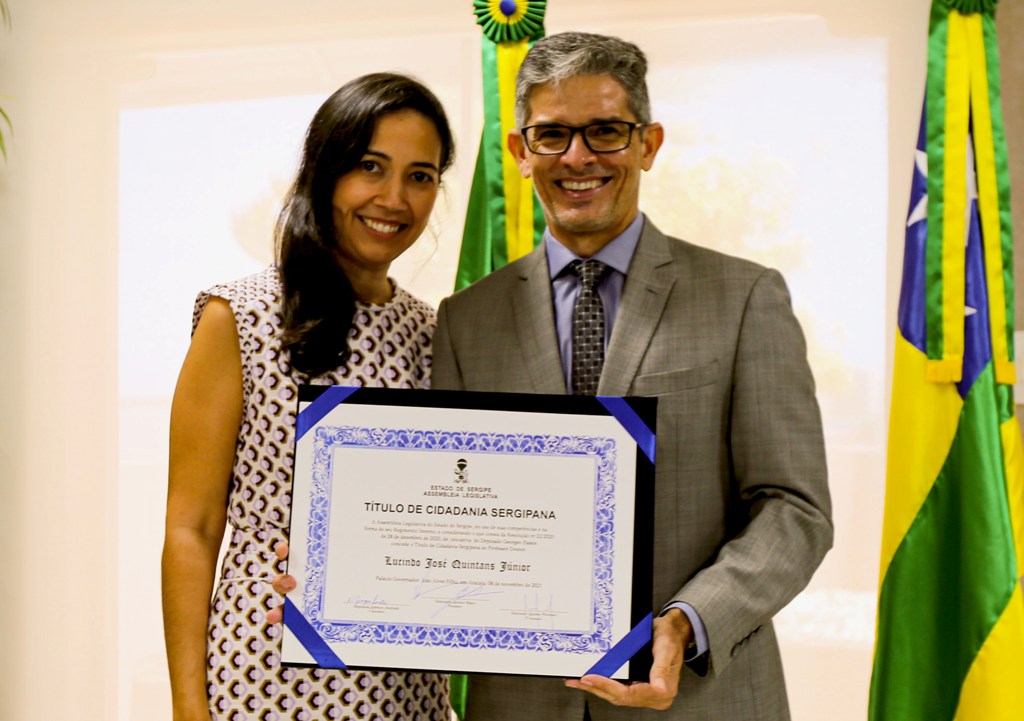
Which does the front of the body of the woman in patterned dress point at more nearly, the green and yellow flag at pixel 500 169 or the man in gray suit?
the man in gray suit

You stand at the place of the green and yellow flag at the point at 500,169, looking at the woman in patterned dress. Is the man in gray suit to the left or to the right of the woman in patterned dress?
left

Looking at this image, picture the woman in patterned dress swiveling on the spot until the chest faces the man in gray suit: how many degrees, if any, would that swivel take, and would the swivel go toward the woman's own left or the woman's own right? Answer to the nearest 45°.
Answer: approximately 45° to the woman's own left

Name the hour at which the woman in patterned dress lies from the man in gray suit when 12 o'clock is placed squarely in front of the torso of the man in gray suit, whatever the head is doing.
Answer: The woman in patterned dress is roughly at 3 o'clock from the man in gray suit.

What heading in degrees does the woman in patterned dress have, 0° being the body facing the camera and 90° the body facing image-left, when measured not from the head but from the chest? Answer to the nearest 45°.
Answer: approximately 315°

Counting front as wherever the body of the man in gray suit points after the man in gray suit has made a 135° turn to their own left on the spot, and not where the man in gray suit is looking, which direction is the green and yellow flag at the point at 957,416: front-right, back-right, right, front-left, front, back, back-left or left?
front
